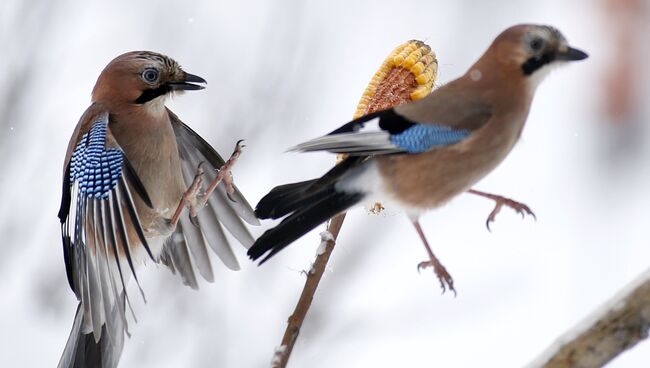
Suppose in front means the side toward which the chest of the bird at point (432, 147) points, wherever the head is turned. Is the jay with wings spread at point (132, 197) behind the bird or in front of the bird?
behind

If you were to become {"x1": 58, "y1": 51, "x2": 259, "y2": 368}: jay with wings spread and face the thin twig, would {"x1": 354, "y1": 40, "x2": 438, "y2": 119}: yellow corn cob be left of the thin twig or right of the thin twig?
left

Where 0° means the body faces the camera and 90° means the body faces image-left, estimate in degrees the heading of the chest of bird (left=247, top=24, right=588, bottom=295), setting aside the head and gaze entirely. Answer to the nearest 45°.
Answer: approximately 270°
